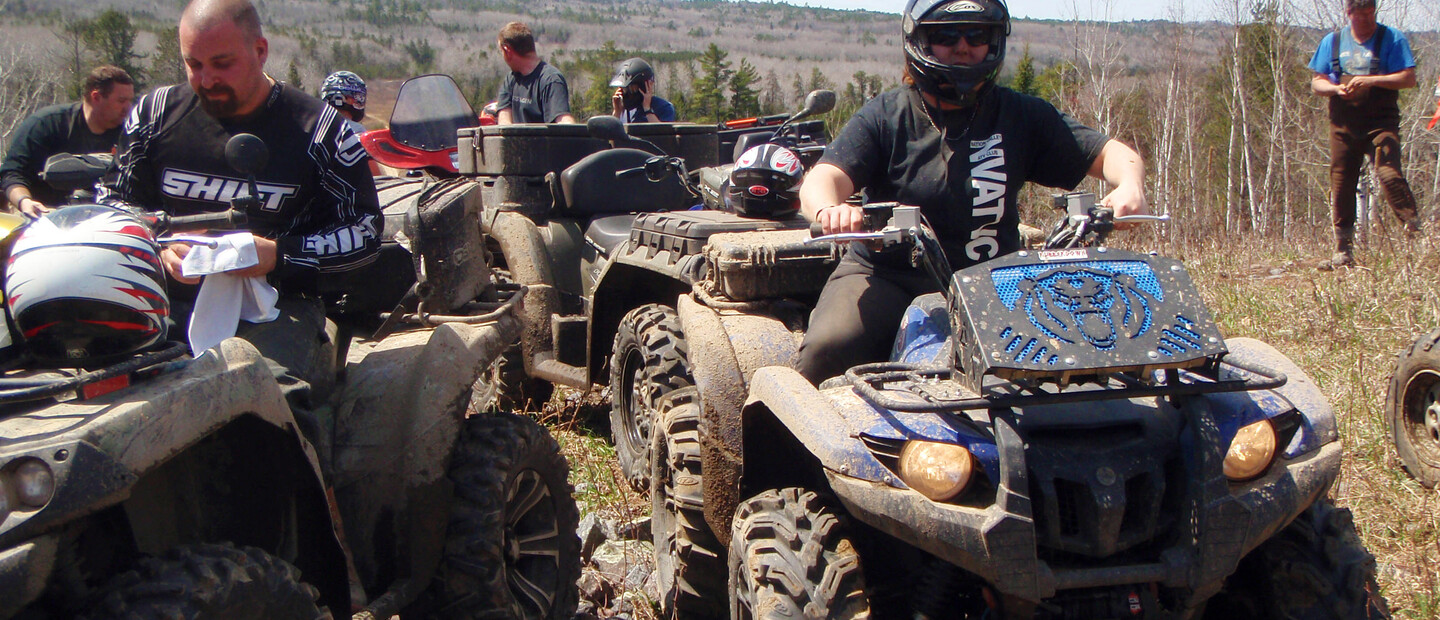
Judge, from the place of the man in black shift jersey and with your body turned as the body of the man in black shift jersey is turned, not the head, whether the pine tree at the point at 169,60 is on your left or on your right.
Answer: on your right

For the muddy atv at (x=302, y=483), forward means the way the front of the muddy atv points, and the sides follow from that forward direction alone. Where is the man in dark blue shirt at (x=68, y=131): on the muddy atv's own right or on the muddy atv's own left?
on the muddy atv's own right

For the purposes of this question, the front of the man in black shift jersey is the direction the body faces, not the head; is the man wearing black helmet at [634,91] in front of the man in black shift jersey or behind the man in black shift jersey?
behind

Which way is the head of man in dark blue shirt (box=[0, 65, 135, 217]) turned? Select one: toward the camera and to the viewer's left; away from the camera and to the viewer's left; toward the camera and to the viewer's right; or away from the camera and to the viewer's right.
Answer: toward the camera and to the viewer's right

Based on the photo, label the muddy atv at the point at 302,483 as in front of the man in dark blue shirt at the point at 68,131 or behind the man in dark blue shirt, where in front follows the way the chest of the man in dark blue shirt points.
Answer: in front

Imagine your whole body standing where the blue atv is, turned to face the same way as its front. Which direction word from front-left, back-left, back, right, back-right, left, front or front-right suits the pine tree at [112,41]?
back

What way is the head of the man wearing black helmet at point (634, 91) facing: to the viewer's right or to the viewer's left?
to the viewer's left

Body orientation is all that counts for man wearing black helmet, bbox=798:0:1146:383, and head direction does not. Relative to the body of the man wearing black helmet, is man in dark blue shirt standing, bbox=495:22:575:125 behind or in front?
behind

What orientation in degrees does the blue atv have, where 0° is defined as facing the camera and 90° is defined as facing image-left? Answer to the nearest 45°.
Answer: approximately 315°
